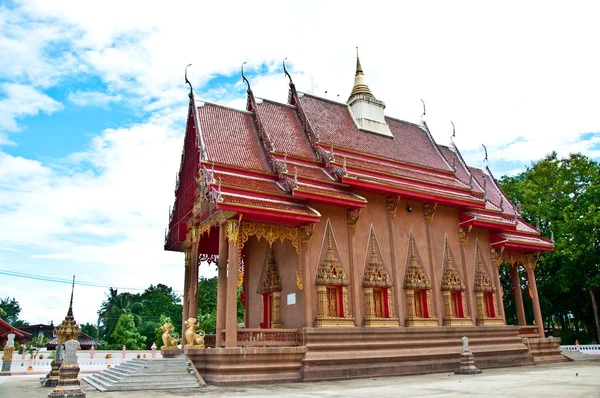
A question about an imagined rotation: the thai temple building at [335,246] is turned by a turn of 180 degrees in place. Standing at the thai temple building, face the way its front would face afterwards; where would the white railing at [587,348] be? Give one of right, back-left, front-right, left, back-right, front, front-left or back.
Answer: front

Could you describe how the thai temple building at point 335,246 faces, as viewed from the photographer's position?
facing the viewer and to the left of the viewer

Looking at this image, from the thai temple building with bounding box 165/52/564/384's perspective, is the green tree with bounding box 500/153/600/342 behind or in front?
behind

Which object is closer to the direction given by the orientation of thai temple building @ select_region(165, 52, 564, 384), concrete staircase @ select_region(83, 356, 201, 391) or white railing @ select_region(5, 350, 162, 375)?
the concrete staircase

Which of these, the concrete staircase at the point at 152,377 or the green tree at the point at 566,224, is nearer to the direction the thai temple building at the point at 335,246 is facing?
the concrete staircase

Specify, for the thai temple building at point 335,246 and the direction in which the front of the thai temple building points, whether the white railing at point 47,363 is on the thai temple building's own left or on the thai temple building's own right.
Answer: on the thai temple building's own right

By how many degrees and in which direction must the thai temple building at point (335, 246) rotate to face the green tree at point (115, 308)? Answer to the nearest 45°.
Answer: approximately 90° to its right

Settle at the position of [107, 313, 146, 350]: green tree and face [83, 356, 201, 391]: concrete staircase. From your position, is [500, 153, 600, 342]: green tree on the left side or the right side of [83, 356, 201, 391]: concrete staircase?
left

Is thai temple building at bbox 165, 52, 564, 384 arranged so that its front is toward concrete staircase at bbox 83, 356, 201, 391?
yes
